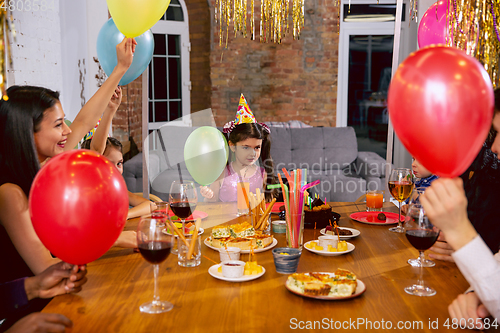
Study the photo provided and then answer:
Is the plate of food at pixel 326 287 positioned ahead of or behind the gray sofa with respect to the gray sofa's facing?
ahead

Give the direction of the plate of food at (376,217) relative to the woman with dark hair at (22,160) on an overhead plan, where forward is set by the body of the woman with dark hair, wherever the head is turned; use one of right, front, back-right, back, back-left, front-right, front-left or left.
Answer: front

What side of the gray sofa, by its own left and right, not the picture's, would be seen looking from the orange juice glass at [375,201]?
front

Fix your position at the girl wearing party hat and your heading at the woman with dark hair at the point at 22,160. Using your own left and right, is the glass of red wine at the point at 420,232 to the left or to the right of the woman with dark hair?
left

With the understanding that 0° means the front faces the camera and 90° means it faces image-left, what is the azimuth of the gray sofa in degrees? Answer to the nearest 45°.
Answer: approximately 0°

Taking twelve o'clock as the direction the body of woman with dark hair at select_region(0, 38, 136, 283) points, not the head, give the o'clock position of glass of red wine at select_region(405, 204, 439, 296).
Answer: The glass of red wine is roughly at 1 o'clock from the woman with dark hair.

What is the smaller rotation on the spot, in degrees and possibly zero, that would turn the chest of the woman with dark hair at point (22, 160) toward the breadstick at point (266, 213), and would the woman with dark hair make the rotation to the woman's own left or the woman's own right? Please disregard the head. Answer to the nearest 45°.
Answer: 0° — they already face it

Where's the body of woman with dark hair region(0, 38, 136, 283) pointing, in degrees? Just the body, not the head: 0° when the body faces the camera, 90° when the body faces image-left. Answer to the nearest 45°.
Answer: approximately 270°

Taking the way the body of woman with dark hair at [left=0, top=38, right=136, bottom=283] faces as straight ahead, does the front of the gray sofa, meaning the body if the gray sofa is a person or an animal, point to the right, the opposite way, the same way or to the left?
to the right

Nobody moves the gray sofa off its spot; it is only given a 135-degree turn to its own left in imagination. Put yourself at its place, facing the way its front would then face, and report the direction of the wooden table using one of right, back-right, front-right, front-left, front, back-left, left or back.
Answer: back-right
